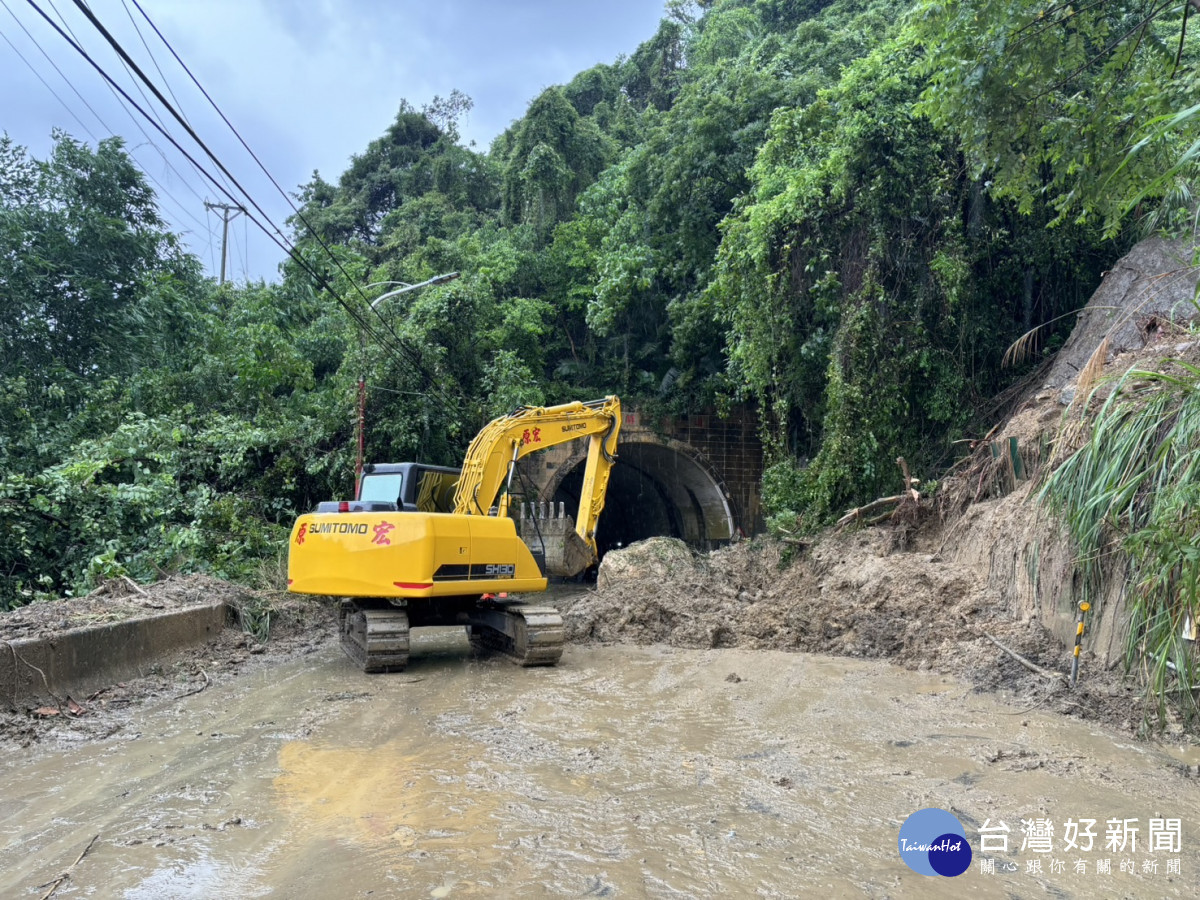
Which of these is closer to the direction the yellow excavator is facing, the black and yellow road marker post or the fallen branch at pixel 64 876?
the black and yellow road marker post

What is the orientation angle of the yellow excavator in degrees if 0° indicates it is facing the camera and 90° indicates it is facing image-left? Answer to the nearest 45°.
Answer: approximately 225°

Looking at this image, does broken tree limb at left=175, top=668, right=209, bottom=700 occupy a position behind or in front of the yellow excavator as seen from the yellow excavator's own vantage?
behind

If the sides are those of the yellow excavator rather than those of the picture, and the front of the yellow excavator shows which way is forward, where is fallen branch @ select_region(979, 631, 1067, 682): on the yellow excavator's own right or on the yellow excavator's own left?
on the yellow excavator's own right

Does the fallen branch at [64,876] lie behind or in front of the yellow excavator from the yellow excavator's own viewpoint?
behind

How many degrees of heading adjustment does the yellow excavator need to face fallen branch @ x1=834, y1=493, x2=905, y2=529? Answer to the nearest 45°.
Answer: approximately 45° to its right

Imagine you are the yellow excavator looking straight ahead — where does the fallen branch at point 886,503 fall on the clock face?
The fallen branch is roughly at 1 o'clock from the yellow excavator.

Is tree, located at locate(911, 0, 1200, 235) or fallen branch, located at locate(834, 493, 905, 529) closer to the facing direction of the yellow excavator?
the fallen branch

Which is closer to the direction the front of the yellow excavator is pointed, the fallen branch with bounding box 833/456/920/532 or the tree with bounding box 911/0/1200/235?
the fallen branch

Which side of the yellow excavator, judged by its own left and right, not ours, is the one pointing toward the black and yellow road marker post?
right
